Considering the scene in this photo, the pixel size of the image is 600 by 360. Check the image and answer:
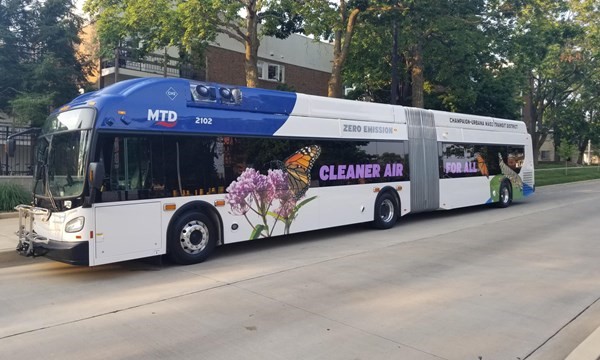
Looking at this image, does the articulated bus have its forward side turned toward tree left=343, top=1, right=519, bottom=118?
no

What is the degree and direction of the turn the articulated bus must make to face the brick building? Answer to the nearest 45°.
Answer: approximately 135° to its right

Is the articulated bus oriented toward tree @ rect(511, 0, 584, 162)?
no

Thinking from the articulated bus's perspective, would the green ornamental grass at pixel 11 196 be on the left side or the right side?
on its right

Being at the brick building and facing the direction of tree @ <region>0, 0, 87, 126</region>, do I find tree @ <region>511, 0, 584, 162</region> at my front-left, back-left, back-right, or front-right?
back-left

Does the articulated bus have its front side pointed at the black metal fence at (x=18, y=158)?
no

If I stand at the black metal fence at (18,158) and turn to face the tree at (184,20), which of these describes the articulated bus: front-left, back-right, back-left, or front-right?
front-right

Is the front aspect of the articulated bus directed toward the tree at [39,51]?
no

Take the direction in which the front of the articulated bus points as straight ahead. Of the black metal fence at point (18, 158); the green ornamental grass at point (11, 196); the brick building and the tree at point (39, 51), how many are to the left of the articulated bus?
0

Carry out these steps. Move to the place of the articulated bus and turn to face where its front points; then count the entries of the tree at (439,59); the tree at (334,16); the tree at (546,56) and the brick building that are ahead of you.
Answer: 0

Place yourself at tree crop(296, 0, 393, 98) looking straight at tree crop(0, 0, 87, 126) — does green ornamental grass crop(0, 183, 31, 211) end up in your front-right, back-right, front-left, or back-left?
front-left

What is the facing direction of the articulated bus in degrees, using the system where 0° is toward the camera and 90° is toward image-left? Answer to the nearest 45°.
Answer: approximately 45°

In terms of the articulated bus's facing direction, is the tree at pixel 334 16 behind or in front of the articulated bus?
behind

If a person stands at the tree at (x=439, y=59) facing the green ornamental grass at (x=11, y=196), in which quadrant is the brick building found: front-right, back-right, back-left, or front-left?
front-right

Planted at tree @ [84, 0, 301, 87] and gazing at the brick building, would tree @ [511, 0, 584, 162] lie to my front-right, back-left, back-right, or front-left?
front-right

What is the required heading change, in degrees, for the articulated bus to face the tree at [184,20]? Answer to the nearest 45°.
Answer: approximately 135° to its right
